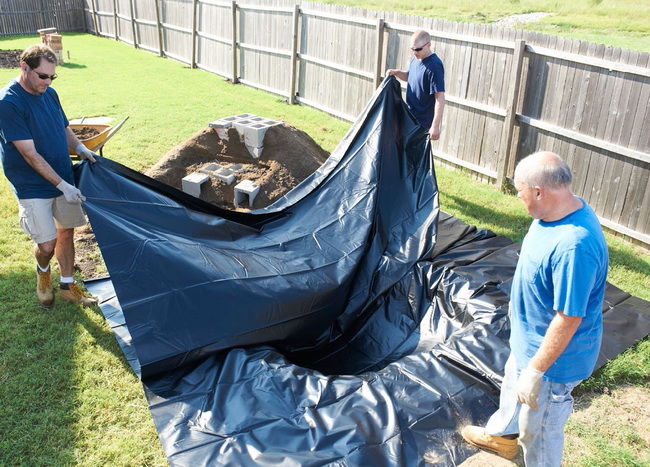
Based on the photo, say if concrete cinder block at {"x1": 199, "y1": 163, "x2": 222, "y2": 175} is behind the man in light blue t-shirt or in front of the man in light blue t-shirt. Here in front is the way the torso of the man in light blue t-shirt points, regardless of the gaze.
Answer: in front

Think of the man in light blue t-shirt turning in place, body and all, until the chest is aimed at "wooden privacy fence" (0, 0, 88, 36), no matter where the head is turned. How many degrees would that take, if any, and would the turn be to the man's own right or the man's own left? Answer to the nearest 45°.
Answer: approximately 45° to the man's own right

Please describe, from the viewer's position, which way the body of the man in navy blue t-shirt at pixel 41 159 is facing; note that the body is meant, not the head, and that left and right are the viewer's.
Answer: facing the viewer and to the right of the viewer

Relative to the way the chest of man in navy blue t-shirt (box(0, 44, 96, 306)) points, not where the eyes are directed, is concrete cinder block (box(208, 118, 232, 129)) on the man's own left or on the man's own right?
on the man's own left

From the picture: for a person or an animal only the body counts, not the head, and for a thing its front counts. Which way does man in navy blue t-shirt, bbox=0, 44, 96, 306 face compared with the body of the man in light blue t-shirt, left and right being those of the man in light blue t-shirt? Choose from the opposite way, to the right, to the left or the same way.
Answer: the opposite way

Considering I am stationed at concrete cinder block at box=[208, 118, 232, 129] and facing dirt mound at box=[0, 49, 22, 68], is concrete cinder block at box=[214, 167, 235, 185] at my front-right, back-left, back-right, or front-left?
back-left

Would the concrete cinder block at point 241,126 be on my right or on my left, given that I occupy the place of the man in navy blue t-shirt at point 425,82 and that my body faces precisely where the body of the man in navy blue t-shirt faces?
on my right

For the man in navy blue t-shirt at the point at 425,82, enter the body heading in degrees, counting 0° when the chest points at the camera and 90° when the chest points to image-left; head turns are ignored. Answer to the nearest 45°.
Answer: approximately 45°

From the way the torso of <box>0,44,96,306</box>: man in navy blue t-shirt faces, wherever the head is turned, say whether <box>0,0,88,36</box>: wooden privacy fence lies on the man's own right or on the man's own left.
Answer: on the man's own left

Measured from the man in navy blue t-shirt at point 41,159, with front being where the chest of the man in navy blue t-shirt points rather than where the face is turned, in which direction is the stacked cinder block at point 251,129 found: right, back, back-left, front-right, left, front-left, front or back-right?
left

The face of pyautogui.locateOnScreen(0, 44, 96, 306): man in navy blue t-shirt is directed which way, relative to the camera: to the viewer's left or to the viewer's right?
to the viewer's right

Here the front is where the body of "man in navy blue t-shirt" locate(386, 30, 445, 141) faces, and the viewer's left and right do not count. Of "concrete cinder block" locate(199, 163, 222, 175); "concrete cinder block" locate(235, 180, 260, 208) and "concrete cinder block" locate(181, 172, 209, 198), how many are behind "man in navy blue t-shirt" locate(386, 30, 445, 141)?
0

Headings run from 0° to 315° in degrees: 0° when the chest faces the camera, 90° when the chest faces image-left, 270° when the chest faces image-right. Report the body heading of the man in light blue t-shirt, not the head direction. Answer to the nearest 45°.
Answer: approximately 90°

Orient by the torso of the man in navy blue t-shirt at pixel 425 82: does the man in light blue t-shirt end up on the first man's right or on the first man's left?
on the first man's left

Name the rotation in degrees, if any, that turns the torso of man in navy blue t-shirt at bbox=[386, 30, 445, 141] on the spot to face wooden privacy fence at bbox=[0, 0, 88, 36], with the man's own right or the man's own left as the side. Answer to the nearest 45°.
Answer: approximately 90° to the man's own right

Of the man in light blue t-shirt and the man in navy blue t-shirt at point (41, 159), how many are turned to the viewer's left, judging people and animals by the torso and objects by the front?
1

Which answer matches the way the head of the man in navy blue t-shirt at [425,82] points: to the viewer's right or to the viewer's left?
to the viewer's left
